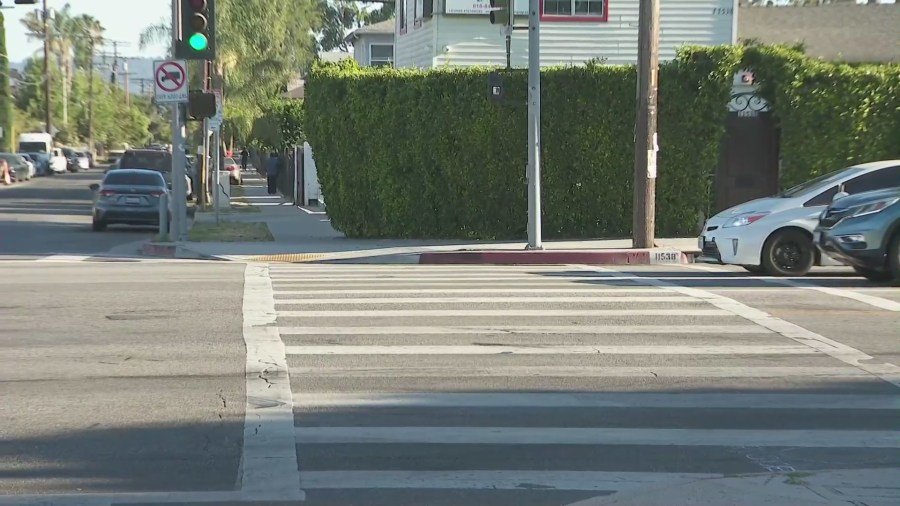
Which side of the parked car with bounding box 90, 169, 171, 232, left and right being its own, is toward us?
back

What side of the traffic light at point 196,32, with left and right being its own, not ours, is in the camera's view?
front

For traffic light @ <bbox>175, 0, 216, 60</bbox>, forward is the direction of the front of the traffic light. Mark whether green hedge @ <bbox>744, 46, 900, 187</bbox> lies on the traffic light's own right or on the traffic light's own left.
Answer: on the traffic light's own left

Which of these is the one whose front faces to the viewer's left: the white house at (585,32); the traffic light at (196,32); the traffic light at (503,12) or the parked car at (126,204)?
the traffic light at (503,12)

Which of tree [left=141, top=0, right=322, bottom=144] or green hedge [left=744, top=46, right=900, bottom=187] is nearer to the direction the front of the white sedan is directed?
the tree

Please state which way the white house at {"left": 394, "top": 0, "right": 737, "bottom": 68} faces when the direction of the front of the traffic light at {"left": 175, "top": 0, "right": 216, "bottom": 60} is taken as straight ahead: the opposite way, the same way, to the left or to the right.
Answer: the same way

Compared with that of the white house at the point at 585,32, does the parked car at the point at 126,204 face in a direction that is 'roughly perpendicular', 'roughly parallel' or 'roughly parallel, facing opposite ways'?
roughly parallel, facing opposite ways

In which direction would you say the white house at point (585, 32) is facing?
toward the camera

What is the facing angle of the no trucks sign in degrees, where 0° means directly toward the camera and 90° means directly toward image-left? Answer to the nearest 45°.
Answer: approximately 0°
